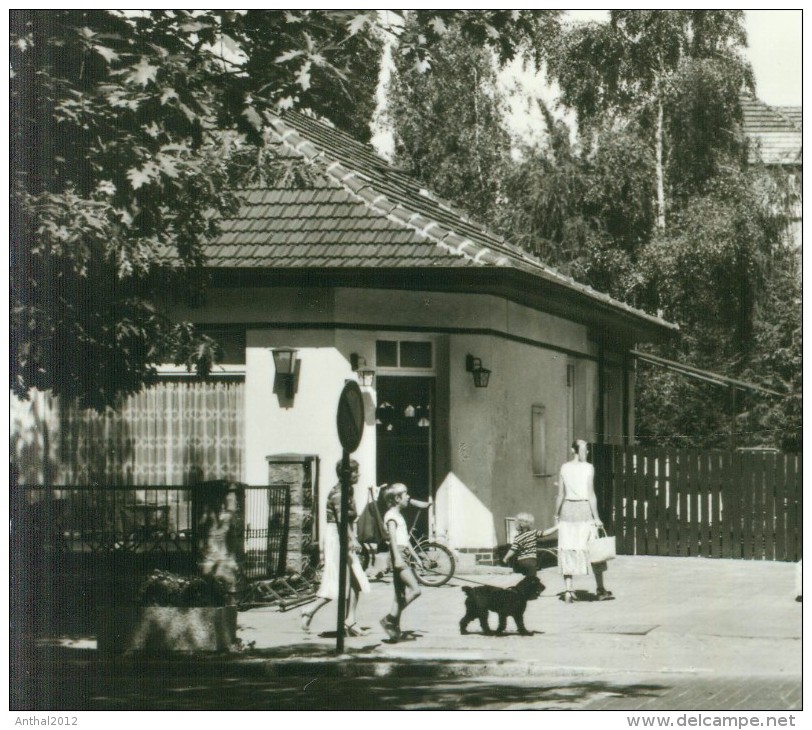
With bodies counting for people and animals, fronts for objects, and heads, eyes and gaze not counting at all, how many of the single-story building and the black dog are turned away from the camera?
0

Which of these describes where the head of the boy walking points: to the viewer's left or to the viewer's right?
to the viewer's right

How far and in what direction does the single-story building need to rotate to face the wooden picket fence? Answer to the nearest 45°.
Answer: approximately 135° to its left

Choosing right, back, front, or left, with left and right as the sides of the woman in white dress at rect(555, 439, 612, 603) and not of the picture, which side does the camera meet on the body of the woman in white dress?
back

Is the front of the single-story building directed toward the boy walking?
yes

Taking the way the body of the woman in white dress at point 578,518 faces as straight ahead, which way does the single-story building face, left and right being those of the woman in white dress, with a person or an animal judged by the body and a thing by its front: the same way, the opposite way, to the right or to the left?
the opposite way

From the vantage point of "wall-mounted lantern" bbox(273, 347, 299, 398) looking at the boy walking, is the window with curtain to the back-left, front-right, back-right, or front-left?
back-right

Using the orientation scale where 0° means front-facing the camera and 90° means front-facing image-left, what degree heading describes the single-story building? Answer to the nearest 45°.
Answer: approximately 0°

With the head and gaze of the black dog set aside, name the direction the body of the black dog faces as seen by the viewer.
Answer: to the viewer's right
